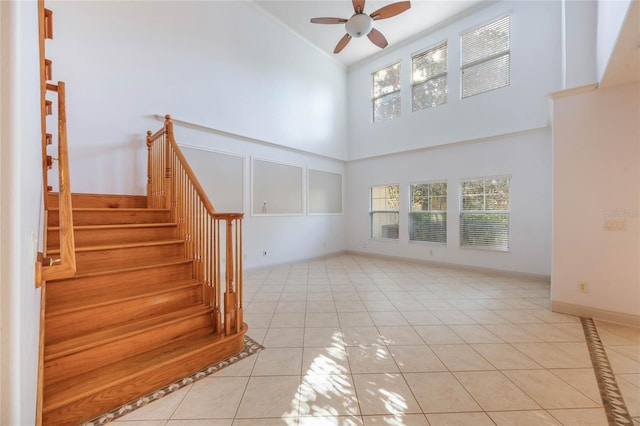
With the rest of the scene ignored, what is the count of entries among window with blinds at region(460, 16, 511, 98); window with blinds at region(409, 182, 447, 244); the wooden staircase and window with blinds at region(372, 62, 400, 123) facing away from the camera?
0

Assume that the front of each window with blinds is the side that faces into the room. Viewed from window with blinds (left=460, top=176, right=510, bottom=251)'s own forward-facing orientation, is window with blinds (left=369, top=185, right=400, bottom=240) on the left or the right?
on its right

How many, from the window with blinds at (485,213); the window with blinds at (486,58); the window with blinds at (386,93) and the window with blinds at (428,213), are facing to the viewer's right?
0

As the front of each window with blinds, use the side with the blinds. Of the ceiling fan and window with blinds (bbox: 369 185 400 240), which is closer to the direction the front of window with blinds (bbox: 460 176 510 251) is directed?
the ceiling fan

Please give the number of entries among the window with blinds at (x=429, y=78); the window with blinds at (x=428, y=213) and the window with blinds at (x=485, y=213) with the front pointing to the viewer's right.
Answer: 0

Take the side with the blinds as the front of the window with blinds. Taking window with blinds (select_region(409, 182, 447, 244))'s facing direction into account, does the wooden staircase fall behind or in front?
in front

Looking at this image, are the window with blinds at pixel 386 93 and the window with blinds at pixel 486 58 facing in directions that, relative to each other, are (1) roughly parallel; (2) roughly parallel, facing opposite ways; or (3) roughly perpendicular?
roughly parallel

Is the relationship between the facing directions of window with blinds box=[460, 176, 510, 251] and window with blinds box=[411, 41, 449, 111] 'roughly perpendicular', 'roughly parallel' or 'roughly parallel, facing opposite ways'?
roughly parallel

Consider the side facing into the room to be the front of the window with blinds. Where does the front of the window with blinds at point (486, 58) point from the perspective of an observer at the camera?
facing the viewer and to the left of the viewer

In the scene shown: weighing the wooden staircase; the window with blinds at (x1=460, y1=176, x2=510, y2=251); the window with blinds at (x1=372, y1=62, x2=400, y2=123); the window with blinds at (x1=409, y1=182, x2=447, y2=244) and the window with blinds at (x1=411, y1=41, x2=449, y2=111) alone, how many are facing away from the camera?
0

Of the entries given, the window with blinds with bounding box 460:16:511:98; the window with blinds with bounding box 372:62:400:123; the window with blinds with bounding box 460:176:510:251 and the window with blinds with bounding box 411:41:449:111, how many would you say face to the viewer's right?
0

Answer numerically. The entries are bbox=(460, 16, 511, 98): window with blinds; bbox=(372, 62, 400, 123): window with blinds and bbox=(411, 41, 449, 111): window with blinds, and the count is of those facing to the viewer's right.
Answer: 0
